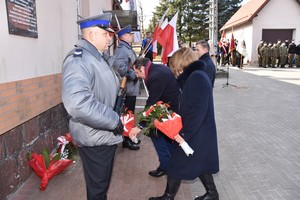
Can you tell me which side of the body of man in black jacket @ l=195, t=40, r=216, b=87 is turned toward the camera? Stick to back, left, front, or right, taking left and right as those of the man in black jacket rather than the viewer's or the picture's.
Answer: left

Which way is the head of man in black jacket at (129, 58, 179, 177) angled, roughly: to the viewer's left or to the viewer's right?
to the viewer's left

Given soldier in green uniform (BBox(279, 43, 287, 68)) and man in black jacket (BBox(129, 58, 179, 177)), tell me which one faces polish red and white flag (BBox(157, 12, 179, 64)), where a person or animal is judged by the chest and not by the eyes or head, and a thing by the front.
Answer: the soldier in green uniform

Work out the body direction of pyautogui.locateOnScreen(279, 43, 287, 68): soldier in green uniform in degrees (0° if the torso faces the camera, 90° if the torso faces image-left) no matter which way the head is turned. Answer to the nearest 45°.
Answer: approximately 0°

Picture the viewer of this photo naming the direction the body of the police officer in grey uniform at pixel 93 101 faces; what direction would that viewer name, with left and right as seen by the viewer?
facing to the right of the viewer

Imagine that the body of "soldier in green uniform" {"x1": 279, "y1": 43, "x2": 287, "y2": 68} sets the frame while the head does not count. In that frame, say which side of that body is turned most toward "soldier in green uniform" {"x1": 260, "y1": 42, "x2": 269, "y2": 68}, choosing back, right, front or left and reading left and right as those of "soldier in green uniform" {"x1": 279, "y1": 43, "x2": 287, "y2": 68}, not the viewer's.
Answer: right

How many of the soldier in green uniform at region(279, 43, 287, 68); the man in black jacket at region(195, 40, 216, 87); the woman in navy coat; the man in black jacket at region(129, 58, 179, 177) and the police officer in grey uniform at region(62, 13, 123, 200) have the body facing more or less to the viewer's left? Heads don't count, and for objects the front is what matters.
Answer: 3

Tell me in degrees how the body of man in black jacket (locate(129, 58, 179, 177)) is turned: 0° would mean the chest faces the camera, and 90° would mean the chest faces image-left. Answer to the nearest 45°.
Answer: approximately 90°

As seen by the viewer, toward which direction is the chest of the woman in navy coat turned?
to the viewer's left

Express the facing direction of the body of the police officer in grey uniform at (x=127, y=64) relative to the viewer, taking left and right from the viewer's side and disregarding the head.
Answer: facing to the right of the viewer
